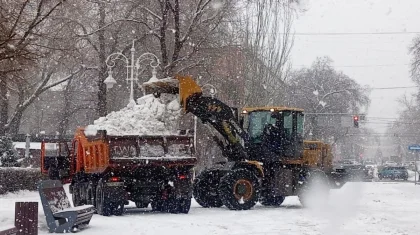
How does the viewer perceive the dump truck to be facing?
facing away from the viewer and to the left of the viewer

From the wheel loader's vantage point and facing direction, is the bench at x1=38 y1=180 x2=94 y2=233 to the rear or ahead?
ahead

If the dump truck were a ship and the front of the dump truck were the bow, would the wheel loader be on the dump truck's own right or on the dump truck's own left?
on the dump truck's own right

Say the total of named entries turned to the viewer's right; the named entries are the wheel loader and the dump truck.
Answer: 0

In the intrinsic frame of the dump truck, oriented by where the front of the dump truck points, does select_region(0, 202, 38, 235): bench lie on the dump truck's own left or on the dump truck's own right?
on the dump truck's own left

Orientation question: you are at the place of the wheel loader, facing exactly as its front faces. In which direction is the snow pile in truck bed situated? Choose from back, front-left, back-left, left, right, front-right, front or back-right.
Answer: front

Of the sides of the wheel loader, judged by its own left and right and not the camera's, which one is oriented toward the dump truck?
front

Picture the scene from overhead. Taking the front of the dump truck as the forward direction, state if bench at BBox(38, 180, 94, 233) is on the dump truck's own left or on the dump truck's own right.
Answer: on the dump truck's own left

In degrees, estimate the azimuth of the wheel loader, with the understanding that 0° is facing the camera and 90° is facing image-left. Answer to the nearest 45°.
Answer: approximately 45°
